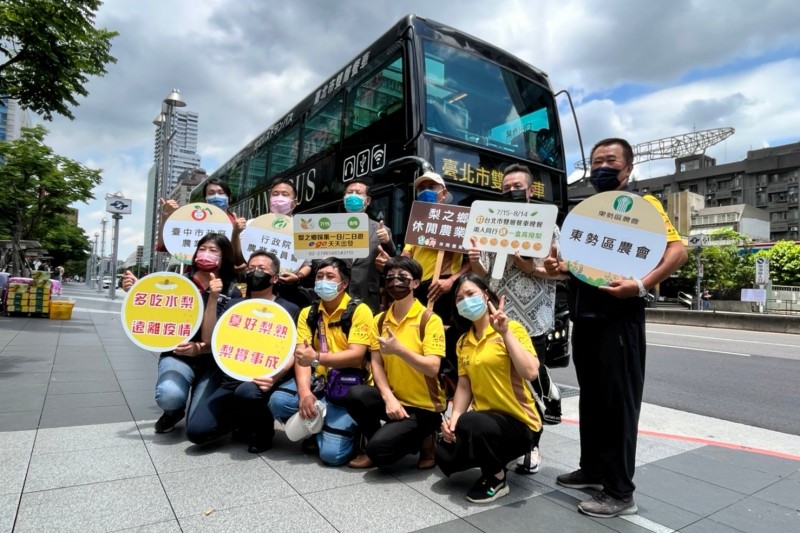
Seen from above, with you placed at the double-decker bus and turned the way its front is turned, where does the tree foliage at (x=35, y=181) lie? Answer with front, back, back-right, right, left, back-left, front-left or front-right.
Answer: back

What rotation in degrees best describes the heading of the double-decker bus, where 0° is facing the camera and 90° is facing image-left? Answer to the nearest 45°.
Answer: approximately 315°
